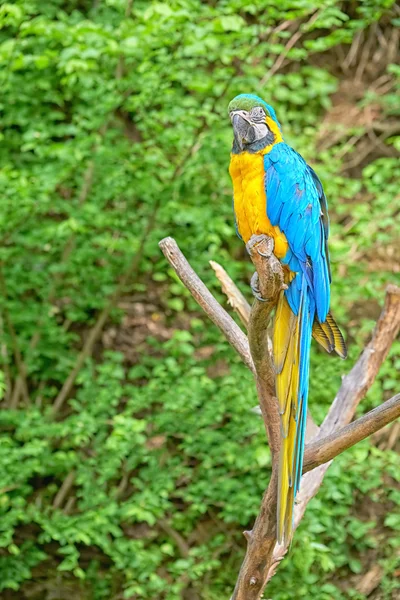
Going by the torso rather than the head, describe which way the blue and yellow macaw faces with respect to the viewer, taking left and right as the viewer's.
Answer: facing the viewer and to the left of the viewer
